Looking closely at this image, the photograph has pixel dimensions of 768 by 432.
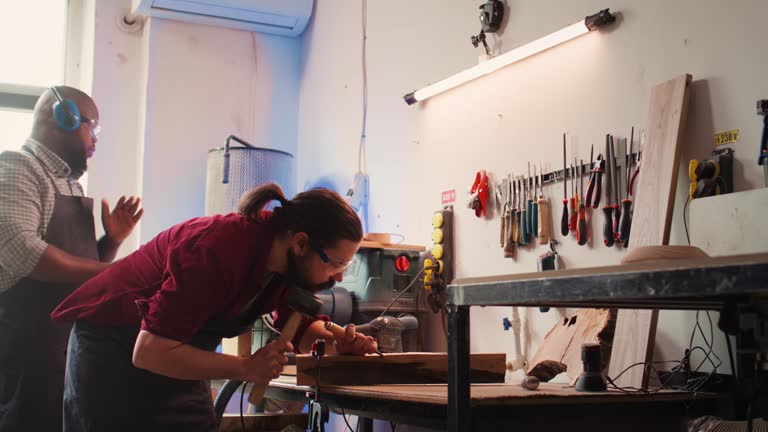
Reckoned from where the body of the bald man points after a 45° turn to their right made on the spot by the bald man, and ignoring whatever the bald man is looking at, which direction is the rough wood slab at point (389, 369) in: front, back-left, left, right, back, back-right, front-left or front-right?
front

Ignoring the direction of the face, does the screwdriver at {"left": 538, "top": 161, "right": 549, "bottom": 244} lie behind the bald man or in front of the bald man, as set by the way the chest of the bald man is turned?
in front

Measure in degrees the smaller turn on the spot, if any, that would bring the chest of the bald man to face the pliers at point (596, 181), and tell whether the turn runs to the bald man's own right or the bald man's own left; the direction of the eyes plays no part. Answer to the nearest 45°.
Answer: approximately 45° to the bald man's own right

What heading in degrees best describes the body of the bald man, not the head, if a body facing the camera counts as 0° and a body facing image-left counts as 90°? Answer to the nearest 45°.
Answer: approximately 270°

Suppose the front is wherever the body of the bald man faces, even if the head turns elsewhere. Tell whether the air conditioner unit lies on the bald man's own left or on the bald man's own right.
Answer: on the bald man's own left

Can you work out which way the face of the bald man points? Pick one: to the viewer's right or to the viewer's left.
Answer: to the viewer's right

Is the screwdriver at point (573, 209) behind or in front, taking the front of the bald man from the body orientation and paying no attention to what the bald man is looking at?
in front

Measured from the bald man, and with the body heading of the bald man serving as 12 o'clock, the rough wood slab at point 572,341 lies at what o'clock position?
The rough wood slab is roughly at 1 o'clock from the bald man.

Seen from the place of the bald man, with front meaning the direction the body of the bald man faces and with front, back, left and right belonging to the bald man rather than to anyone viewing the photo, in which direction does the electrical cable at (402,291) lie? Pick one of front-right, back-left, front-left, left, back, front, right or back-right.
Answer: front

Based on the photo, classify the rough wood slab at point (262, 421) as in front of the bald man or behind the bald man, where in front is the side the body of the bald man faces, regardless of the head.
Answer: in front

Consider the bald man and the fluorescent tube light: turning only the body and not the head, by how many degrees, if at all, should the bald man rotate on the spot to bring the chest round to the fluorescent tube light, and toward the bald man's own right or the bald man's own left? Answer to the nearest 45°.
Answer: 0° — they already face it

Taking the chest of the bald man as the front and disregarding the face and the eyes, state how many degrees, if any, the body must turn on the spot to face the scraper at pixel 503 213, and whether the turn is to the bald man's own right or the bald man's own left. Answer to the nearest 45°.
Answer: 0° — they already face it

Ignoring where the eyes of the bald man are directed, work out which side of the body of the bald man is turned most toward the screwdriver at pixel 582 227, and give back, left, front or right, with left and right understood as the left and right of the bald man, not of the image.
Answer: front
